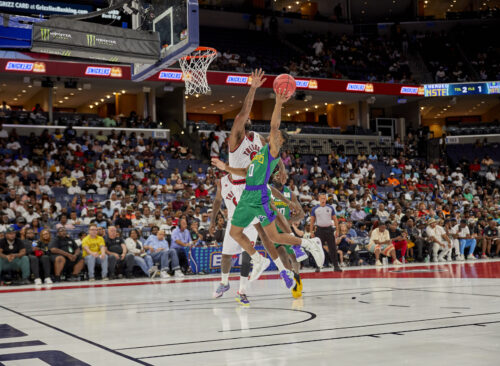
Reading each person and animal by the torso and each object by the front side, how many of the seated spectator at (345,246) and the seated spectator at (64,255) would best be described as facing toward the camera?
2

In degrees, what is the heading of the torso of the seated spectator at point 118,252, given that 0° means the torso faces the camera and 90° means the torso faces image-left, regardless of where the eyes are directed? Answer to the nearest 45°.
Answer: approximately 315°

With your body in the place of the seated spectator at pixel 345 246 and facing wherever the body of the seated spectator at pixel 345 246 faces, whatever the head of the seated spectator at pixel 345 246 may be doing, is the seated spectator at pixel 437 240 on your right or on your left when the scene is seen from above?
on your left

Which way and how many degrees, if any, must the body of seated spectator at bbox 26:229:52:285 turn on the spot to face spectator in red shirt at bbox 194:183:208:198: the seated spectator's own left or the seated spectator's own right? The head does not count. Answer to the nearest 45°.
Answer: approximately 135° to the seated spectator's own left

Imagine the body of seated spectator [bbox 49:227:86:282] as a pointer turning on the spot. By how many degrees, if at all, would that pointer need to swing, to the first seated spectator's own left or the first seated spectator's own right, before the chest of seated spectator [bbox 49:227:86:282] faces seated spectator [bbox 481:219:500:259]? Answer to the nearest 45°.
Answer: approximately 90° to the first seated spectator's own left

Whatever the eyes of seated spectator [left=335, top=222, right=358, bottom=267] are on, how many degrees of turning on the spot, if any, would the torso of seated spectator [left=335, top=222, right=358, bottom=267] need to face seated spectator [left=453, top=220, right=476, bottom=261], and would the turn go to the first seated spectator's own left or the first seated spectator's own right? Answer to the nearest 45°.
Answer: approximately 135° to the first seated spectator's own left

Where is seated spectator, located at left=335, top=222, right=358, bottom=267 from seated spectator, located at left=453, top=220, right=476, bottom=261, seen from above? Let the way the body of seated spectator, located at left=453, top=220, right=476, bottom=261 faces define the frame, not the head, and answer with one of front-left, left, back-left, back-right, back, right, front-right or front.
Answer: front-right

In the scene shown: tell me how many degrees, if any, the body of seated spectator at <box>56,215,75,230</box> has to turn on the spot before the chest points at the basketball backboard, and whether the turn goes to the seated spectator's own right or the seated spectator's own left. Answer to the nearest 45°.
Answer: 0° — they already face it

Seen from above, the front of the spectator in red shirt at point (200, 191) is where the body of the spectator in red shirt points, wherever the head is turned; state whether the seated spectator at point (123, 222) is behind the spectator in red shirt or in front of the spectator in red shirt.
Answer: in front

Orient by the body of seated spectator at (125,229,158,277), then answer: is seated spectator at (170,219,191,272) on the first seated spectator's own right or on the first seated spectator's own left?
on the first seated spectator's own left

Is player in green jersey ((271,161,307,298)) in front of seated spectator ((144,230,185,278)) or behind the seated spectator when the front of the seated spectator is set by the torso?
in front

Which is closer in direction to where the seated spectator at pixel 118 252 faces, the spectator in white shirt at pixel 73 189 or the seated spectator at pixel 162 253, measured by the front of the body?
the seated spectator

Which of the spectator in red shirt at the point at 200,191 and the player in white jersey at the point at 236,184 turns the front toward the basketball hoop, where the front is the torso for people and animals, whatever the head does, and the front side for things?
the spectator in red shirt
